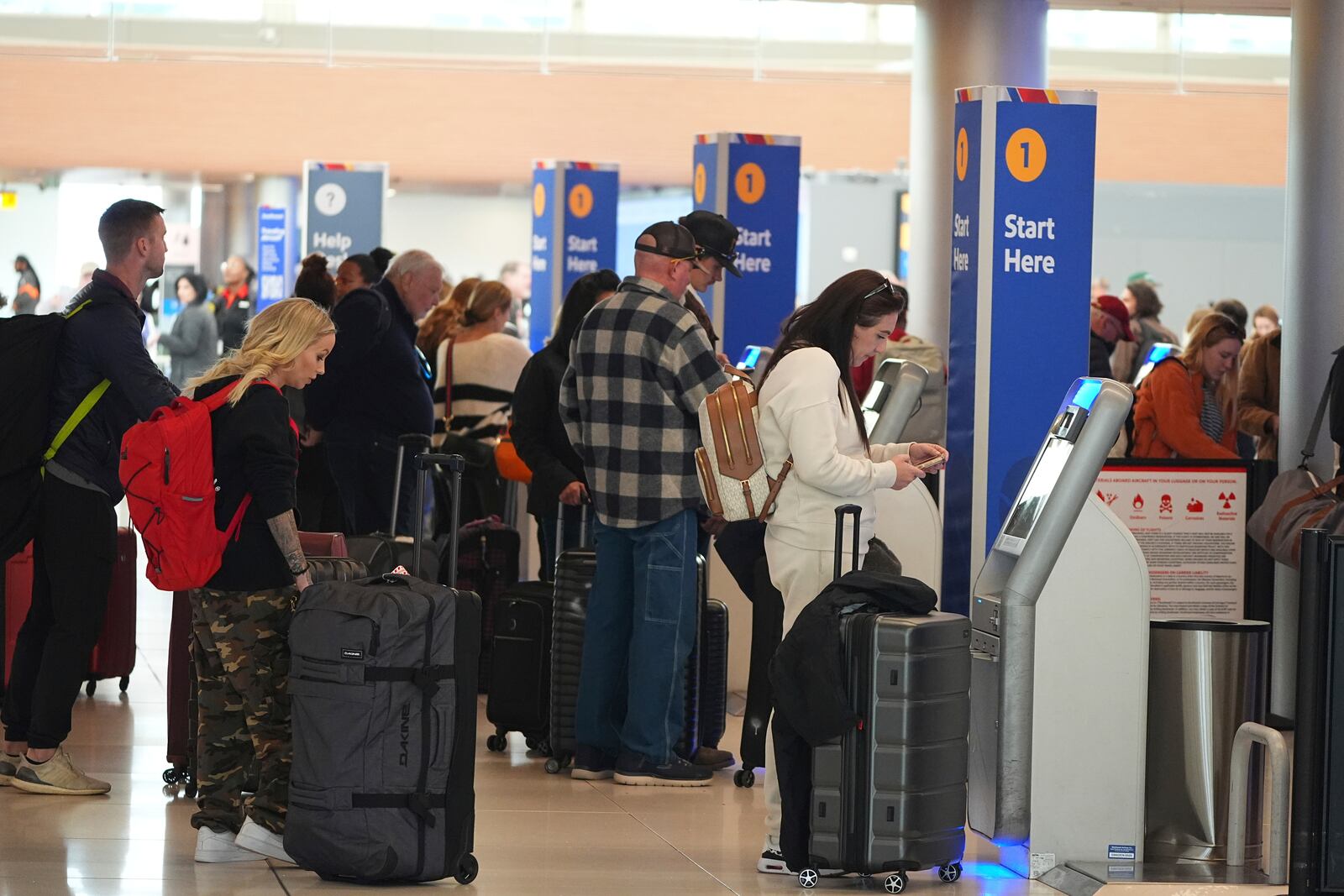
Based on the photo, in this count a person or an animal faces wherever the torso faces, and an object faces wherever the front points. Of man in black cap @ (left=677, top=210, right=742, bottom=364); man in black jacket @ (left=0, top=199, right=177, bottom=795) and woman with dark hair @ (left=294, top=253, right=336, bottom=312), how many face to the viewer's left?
0

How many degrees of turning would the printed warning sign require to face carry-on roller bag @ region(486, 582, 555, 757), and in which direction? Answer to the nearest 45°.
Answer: approximately 45° to its right

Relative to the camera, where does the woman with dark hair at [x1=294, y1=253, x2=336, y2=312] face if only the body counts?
away from the camera

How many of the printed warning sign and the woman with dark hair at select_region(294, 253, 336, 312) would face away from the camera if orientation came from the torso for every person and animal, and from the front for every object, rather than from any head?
1

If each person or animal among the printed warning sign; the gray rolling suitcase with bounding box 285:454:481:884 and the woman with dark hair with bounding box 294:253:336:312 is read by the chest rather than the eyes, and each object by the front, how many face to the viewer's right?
0

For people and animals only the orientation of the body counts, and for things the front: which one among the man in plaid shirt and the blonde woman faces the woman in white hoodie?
the blonde woman

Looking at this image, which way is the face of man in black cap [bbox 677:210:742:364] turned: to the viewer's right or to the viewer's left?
to the viewer's right

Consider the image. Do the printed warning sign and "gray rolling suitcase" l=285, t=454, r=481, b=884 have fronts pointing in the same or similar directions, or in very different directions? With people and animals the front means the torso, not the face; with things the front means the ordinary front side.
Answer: same or similar directions

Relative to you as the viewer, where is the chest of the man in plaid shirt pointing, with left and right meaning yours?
facing away from the viewer and to the right of the viewer

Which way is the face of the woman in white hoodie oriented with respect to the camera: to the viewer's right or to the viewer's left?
to the viewer's right

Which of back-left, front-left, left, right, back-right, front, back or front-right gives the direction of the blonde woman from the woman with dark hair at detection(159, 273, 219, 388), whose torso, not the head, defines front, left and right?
left

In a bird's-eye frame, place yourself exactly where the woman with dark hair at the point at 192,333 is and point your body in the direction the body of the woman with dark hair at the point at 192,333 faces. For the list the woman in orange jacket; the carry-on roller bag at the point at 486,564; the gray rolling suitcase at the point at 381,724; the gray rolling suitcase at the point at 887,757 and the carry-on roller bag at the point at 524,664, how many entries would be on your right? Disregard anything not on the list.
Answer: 0

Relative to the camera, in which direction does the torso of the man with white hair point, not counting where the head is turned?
to the viewer's right

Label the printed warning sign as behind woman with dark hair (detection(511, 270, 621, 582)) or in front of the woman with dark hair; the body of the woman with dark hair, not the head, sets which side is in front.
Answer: in front

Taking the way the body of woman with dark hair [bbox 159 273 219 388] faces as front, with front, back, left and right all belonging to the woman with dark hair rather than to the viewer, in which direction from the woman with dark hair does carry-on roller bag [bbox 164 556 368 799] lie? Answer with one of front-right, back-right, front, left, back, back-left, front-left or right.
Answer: left
